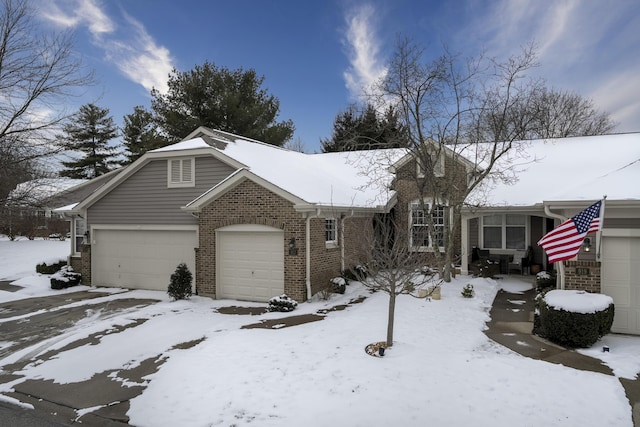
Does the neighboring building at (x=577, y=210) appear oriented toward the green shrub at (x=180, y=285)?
no

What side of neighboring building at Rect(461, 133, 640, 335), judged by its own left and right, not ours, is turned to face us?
front

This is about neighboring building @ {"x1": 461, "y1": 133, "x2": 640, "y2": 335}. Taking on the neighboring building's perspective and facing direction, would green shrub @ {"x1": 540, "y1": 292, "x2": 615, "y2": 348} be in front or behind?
in front

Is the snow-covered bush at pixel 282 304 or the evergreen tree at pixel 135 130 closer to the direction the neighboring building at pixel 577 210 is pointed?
the snow-covered bush

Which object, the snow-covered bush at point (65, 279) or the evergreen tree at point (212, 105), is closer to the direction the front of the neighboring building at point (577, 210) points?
the snow-covered bush
